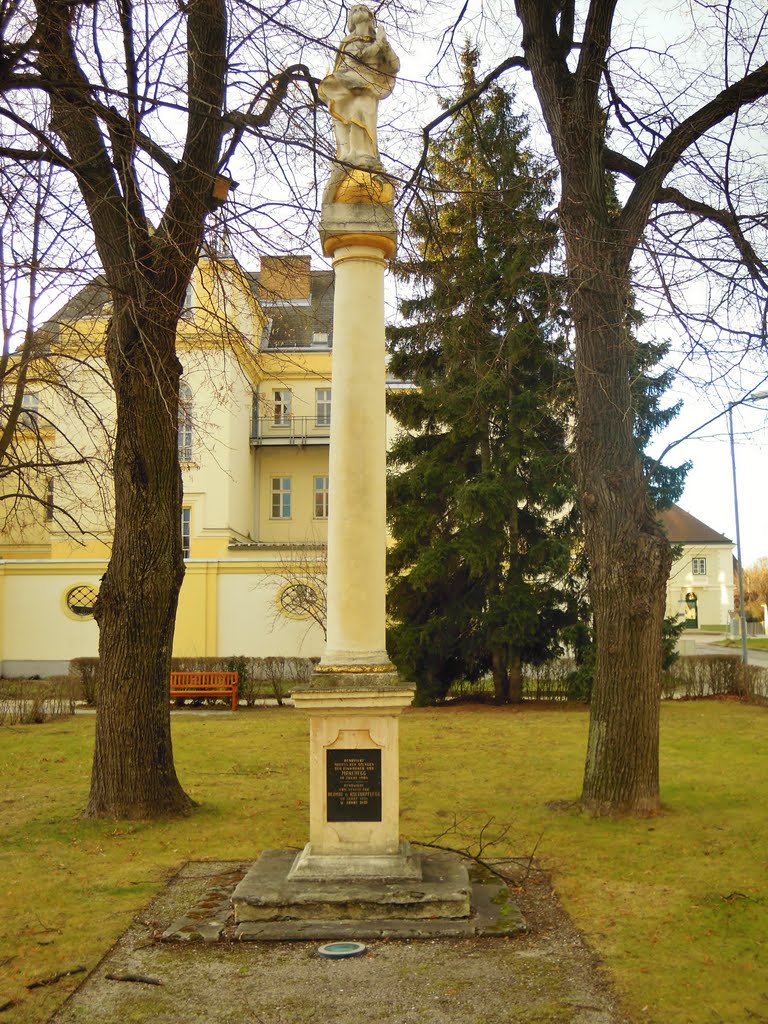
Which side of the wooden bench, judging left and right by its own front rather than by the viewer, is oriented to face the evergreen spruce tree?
left

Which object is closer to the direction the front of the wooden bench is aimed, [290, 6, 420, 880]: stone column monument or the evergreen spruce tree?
the stone column monument

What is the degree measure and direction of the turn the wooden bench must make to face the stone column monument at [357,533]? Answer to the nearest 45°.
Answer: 0° — it already faces it

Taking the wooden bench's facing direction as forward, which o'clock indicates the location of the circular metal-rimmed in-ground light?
The circular metal-rimmed in-ground light is roughly at 12 o'clock from the wooden bench.

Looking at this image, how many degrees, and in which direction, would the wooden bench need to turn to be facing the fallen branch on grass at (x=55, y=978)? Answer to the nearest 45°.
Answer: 0° — it already faces it

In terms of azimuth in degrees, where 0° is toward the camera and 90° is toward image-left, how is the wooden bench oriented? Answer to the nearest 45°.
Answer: approximately 0°
